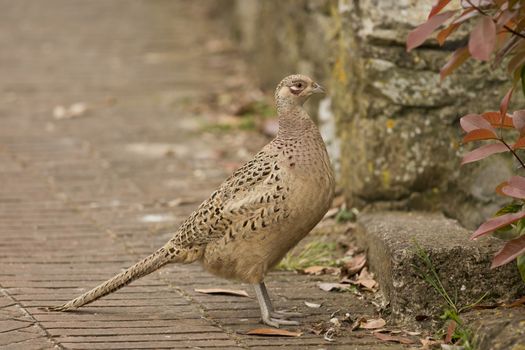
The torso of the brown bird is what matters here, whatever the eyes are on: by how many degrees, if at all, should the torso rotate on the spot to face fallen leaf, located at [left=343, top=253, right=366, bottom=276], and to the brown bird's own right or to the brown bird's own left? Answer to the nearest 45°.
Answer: approximately 45° to the brown bird's own left

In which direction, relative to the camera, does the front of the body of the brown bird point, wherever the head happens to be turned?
to the viewer's right

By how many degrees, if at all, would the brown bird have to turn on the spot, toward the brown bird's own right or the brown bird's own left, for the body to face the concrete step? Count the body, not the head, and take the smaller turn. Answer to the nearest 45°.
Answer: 0° — it already faces it

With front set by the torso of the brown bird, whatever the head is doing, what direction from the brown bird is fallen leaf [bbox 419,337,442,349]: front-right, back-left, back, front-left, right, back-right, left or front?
front-right

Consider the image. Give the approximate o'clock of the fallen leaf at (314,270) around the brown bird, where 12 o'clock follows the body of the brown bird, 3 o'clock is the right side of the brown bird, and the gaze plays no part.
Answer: The fallen leaf is roughly at 10 o'clock from the brown bird.

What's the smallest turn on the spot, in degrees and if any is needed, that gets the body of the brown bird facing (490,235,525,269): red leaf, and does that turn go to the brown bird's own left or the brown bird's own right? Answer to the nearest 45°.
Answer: approximately 45° to the brown bird's own right

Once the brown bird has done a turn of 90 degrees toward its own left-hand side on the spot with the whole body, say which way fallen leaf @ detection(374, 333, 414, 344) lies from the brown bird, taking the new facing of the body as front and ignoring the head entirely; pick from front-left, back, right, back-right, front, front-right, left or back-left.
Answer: back-right

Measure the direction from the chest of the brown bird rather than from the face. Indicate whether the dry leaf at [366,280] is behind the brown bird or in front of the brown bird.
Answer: in front

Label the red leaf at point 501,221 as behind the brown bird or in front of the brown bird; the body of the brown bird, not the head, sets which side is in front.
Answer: in front
